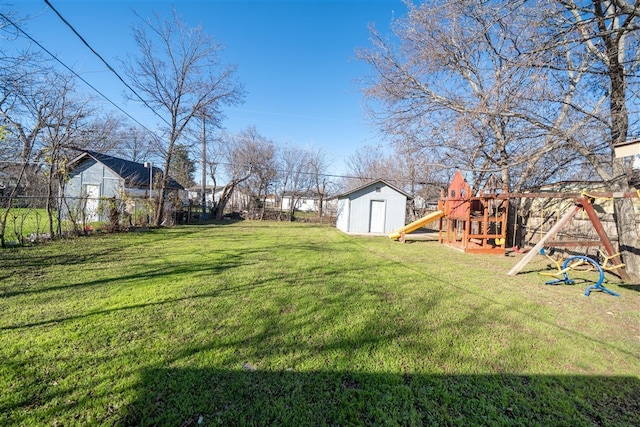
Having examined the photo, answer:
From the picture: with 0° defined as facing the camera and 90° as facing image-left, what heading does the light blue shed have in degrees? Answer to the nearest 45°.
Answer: approximately 0°

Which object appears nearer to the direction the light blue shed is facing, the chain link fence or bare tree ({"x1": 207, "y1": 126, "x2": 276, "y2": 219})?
the chain link fence

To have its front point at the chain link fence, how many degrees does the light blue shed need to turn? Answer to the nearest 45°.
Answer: approximately 45° to its right

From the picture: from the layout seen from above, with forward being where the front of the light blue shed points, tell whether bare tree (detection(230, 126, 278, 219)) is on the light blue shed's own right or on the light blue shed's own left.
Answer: on the light blue shed's own right

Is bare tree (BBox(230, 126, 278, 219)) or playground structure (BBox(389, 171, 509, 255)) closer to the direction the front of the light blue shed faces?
the playground structure

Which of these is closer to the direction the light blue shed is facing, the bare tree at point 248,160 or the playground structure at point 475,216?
the playground structure

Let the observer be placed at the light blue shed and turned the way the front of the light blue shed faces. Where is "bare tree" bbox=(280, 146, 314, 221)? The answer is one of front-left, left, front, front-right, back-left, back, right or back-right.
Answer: back-right

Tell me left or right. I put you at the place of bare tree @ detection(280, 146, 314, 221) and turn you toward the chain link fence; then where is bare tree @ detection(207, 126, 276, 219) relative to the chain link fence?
right
